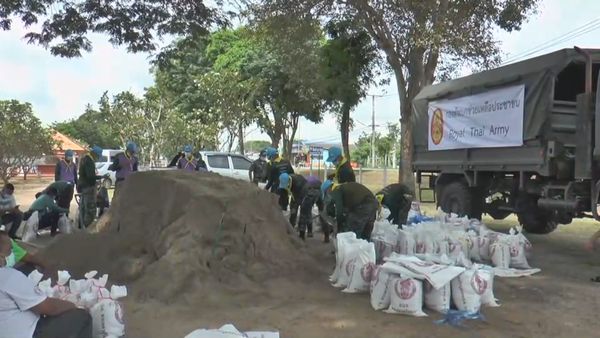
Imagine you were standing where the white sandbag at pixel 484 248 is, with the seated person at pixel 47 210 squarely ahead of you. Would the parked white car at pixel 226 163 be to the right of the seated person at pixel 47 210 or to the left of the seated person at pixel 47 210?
right

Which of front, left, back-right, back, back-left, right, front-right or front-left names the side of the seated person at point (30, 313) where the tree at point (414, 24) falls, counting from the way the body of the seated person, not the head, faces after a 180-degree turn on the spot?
back-right

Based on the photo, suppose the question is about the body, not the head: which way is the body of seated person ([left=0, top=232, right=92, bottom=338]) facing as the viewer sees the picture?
to the viewer's right

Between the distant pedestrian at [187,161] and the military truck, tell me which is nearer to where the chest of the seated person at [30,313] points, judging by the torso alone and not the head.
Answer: the military truck

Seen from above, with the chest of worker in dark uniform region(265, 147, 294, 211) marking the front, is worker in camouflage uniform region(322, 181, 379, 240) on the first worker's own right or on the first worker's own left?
on the first worker's own left

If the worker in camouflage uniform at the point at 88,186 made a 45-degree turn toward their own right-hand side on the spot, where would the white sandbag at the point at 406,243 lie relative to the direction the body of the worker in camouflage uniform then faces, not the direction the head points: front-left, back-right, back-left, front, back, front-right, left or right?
front

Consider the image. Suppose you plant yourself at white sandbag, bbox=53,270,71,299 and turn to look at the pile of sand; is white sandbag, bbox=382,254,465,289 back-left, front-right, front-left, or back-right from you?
front-right
